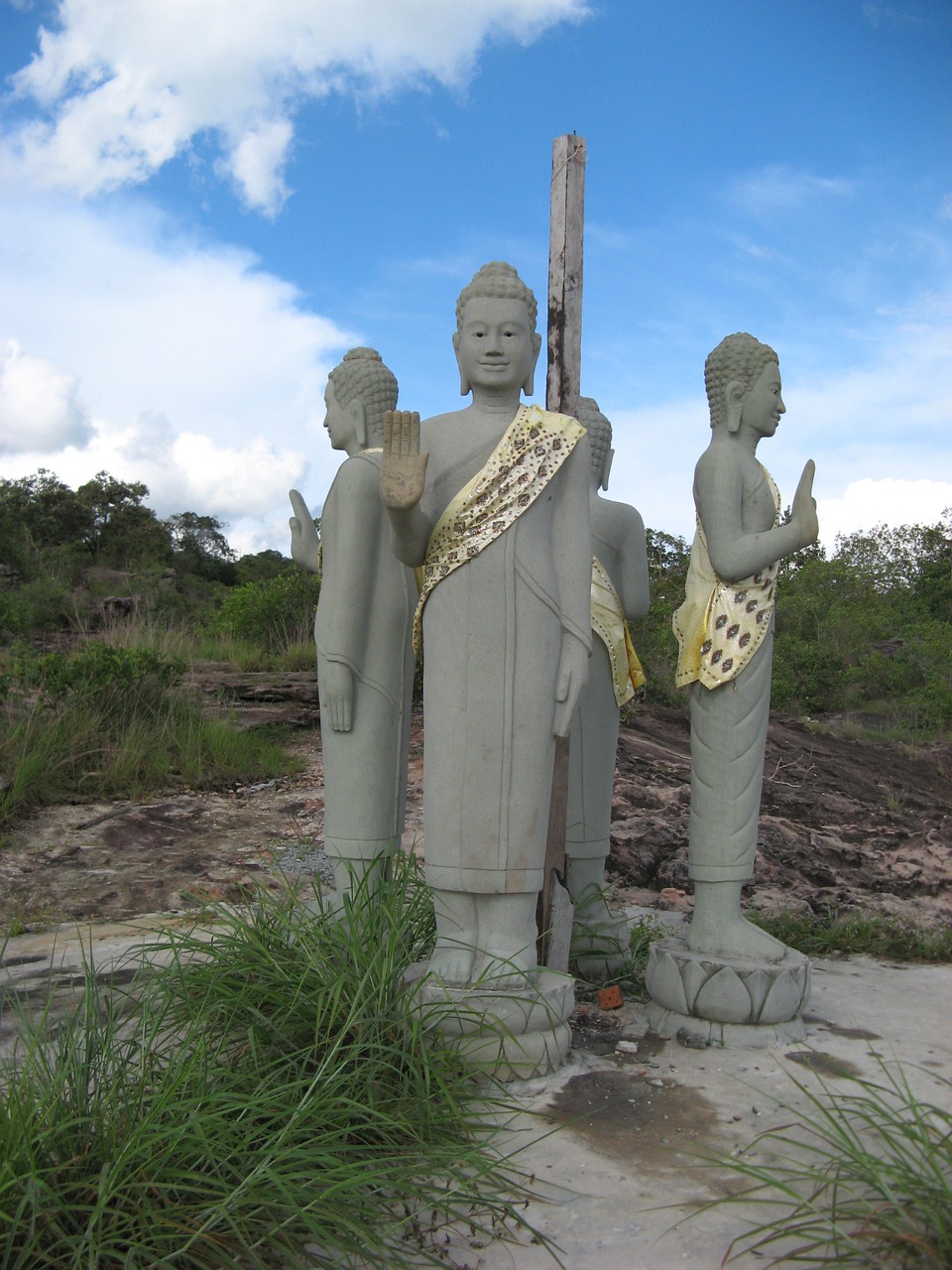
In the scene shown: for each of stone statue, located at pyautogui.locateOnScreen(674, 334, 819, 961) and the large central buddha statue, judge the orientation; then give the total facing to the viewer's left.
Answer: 0

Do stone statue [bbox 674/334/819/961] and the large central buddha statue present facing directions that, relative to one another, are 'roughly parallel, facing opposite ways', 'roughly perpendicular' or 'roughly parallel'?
roughly perpendicular

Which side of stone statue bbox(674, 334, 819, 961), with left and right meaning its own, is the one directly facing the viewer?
right

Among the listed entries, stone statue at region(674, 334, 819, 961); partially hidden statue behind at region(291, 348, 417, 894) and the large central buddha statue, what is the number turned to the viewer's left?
1

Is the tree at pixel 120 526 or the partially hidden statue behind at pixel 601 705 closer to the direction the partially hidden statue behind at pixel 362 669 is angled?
the tree

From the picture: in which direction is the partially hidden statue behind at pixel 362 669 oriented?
to the viewer's left

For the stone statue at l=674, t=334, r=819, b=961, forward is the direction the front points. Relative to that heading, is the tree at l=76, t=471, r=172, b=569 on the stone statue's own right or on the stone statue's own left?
on the stone statue's own left

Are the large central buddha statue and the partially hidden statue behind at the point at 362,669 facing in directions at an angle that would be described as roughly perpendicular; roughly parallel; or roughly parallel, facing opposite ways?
roughly perpendicular

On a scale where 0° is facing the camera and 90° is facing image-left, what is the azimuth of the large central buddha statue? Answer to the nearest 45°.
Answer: approximately 0°

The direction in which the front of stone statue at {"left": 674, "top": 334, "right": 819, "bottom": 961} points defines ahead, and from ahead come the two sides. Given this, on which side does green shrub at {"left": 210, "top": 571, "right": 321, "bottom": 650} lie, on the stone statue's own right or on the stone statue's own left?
on the stone statue's own left

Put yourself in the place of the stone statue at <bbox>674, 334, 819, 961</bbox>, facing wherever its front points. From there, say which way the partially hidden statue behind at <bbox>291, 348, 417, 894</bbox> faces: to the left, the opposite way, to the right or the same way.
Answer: the opposite way

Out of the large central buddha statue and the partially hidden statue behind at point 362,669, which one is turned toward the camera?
the large central buddha statue

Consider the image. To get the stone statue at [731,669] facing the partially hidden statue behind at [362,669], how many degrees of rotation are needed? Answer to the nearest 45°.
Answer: approximately 180°

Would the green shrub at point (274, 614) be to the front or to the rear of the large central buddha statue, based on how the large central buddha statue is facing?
to the rear

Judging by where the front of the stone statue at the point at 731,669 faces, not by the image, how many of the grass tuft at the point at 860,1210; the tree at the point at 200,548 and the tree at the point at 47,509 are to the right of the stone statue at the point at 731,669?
1
